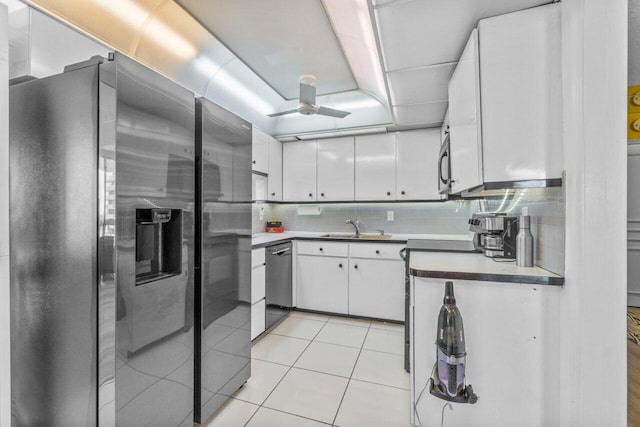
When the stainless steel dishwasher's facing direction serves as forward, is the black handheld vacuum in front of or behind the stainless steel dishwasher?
in front

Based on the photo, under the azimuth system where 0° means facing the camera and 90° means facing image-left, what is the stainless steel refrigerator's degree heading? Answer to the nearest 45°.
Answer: approximately 315°

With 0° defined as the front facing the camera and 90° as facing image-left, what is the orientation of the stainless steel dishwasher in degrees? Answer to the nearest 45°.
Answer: approximately 315°

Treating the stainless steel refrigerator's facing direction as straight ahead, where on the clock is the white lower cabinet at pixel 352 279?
The white lower cabinet is roughly at 10 o'clock from the stainless steel refrigerator.

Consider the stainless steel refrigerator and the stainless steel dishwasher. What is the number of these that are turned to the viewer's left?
0

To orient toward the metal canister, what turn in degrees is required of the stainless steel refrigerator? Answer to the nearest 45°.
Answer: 0° — it already faces it

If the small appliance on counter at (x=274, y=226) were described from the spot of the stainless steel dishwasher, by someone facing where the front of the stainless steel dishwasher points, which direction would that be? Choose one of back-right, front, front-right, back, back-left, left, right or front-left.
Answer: back-left

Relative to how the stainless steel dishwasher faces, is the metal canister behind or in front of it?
in front

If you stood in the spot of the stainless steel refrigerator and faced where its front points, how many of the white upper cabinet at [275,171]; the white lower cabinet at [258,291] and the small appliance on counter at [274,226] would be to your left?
3
